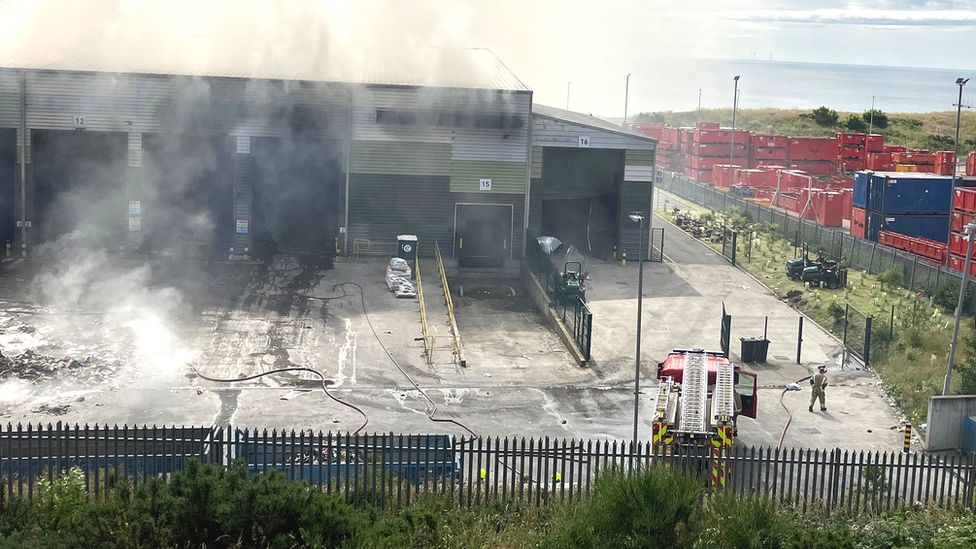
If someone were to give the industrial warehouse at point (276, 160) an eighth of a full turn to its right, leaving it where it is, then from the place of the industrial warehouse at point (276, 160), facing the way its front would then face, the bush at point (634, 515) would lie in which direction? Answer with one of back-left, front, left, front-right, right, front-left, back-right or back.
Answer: front-left

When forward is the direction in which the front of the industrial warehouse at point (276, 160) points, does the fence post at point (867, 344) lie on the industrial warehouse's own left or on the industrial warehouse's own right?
on the industrial warehouse's own left

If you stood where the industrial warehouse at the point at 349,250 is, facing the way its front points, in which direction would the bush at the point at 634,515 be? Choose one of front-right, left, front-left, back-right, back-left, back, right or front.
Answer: front

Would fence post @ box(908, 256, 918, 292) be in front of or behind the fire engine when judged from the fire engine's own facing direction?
in front

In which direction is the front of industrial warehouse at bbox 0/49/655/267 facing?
toward the camera

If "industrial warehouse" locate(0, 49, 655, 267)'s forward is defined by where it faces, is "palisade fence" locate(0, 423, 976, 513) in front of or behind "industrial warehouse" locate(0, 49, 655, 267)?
in front

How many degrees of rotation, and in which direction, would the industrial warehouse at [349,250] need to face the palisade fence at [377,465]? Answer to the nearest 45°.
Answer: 0° — it already faces it

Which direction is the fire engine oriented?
away from the camera
